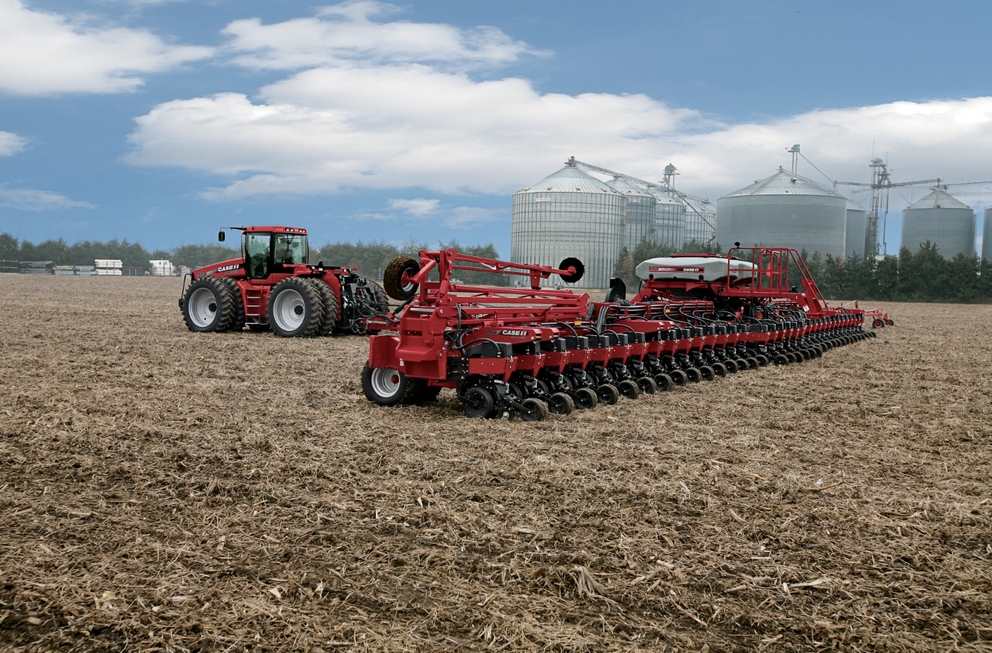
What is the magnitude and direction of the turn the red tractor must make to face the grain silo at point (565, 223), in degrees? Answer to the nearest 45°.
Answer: approximately 90° to its right

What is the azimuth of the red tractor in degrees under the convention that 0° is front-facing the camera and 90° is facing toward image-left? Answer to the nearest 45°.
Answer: approximately 135°
